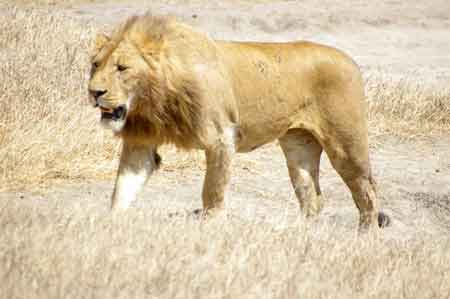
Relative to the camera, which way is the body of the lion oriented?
to the viewer's left
